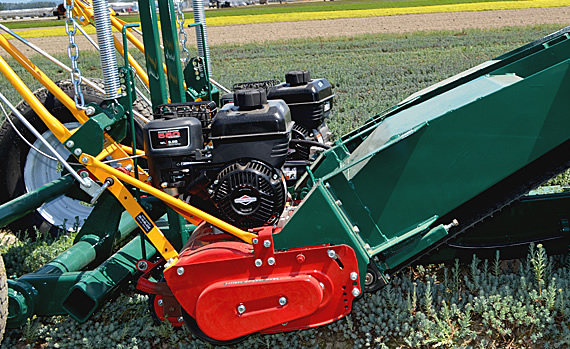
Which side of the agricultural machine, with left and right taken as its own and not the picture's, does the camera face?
left
